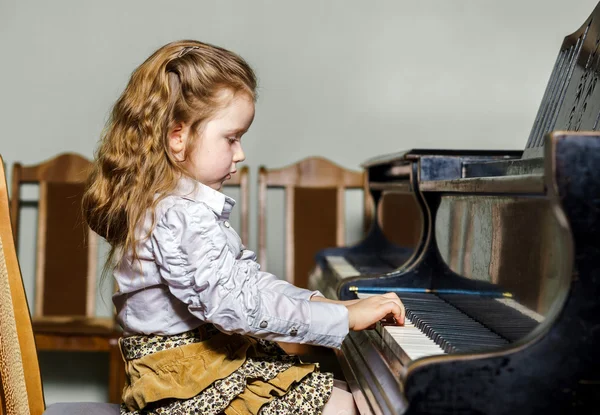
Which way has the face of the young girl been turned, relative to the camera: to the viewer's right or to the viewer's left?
to the viewer's right

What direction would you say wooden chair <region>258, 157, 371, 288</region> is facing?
toward the camera

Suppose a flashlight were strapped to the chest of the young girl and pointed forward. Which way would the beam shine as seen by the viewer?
to the viewer's right

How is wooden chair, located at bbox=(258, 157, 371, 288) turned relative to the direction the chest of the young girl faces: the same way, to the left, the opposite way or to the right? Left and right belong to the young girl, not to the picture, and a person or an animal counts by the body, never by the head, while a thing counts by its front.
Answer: to the right

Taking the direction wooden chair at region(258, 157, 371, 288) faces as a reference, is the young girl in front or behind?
in front

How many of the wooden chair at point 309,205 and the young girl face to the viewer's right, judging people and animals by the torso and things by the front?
1

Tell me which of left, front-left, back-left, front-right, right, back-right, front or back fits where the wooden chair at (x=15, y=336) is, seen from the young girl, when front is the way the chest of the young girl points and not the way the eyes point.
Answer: back

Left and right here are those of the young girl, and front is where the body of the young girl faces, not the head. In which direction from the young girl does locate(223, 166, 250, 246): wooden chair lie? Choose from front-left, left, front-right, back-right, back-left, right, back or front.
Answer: left

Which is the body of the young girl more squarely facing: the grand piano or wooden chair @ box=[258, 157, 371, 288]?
the grand piano

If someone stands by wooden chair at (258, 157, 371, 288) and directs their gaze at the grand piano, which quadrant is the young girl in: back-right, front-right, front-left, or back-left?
front-right

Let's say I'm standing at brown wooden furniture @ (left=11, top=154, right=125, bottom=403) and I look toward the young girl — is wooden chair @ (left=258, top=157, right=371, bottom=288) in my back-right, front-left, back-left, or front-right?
front-left

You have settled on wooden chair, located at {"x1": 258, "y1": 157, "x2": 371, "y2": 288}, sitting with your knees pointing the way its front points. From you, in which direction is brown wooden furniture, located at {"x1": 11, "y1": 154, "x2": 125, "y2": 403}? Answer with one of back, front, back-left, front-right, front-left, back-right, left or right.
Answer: right
